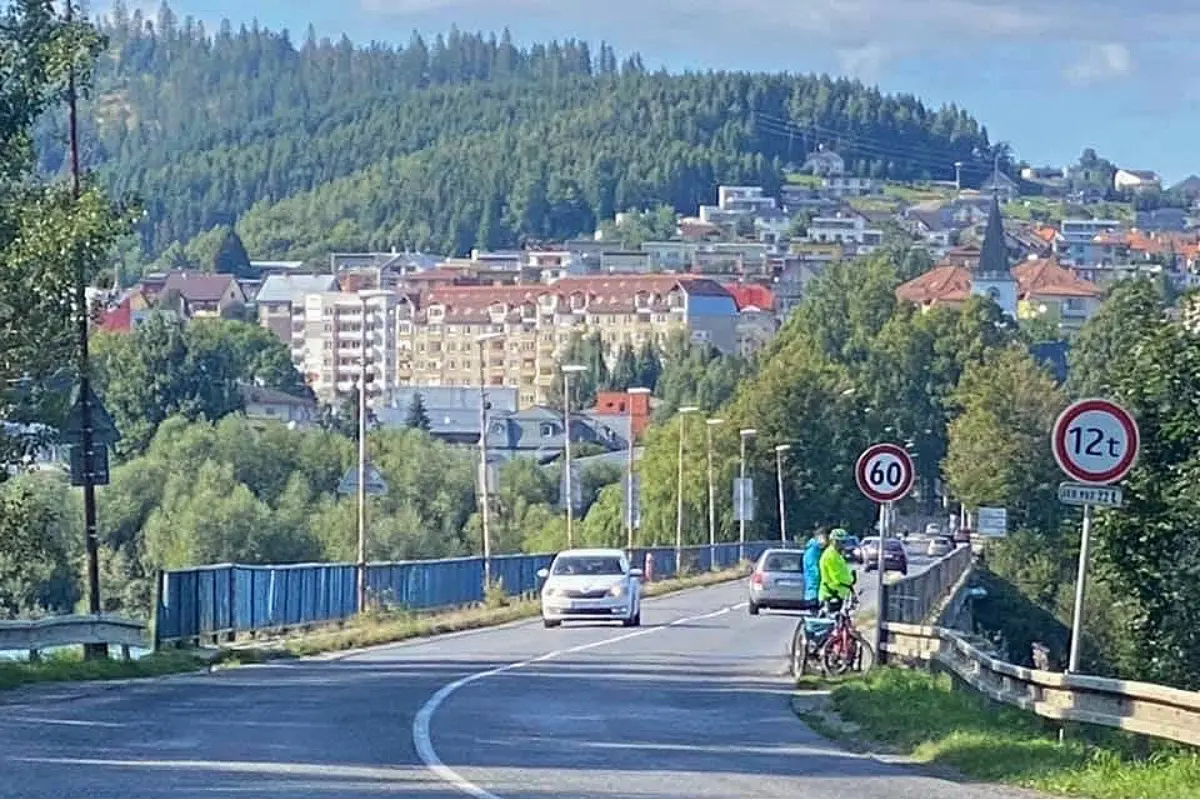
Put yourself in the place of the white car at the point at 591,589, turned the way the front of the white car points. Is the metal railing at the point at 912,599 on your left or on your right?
on your left

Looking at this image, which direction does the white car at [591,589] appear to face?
toward the camera

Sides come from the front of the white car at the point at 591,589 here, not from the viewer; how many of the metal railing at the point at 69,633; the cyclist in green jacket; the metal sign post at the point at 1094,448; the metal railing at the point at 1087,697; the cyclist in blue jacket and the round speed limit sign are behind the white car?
0

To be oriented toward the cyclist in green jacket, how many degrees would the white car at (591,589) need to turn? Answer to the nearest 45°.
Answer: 0° — it already faces them

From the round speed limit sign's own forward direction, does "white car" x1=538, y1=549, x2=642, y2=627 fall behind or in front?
behind

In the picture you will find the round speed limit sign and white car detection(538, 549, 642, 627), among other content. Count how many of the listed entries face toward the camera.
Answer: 2

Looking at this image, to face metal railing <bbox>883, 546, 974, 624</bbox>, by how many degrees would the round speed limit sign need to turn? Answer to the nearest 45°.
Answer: approximately 180°

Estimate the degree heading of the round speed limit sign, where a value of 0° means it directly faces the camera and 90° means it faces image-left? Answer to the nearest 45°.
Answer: approximately 0°

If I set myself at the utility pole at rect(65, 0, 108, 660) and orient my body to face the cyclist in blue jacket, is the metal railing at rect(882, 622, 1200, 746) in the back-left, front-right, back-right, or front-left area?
front-right

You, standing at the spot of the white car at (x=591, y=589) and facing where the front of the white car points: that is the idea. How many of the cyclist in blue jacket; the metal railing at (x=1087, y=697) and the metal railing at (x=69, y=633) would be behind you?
0

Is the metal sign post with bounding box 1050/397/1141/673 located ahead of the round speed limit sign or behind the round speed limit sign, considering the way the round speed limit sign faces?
ahead

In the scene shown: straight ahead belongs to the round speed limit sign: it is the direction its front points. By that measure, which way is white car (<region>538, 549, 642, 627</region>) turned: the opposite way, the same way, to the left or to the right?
the same way

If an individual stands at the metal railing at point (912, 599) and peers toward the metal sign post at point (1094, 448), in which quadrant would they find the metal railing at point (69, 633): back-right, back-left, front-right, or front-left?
front-right

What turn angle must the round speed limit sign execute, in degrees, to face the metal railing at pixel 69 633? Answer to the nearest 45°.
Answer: approximately 90° to its right
